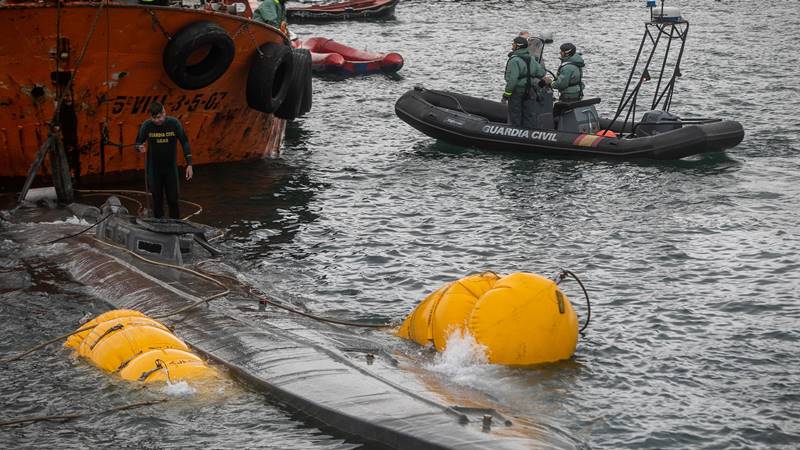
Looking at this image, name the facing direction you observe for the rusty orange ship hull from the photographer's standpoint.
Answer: facing to the right of the viewer

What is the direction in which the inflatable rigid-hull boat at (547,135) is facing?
to the viewer's left

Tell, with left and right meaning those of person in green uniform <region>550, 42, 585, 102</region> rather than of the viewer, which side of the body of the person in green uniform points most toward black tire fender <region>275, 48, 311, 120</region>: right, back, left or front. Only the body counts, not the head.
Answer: front

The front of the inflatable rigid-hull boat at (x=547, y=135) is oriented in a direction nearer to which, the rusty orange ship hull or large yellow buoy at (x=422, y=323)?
the rusty orange ship hull

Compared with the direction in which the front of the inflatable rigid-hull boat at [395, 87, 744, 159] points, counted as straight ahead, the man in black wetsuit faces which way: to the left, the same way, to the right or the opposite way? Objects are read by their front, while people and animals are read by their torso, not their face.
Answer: to the left

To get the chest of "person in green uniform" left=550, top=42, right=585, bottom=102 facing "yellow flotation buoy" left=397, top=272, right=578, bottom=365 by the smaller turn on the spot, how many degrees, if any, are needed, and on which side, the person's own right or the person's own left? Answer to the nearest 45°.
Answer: approximately 90° to the person's own left

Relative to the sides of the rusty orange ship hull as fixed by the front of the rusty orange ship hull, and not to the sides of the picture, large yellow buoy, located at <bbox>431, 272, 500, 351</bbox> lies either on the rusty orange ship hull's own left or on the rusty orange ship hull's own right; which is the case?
on the rusty orange ship hull's own right

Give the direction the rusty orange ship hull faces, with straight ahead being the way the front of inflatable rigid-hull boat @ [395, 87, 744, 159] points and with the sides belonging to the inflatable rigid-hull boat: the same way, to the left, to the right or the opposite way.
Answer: the opposite way

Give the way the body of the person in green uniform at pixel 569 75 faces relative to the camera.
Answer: to the viewer's left

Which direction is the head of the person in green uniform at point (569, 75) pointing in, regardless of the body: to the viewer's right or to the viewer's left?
to the viewer's left
